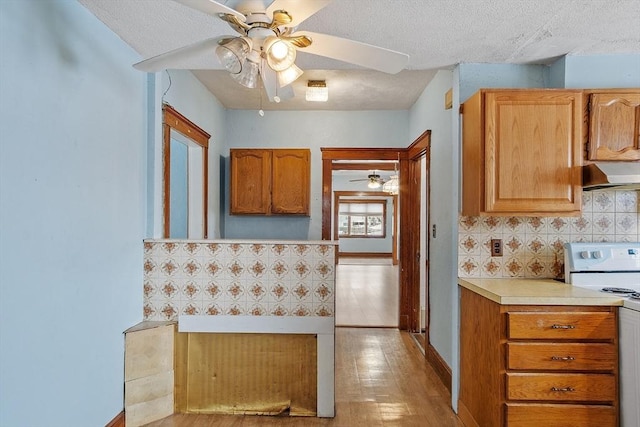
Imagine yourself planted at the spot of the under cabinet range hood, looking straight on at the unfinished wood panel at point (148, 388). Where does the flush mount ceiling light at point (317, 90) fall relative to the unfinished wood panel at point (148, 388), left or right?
right

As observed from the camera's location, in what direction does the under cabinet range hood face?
facing the viewer and to the right of the viewer

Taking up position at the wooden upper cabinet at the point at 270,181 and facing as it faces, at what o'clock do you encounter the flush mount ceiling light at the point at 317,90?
The flush mount ceiling light is roughly at 11 o'clock from the wooden upper cabinet.

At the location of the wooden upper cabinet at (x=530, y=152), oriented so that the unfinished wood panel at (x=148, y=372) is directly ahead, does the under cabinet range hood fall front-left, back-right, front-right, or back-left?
back-left

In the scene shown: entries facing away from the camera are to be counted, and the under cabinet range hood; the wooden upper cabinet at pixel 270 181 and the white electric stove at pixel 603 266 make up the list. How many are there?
0

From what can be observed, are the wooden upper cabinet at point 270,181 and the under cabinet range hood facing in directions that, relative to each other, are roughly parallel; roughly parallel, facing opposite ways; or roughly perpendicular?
roughly parallel

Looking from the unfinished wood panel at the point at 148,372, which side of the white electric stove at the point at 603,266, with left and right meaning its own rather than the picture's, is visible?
right

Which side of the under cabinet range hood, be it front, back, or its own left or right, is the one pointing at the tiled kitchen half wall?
right

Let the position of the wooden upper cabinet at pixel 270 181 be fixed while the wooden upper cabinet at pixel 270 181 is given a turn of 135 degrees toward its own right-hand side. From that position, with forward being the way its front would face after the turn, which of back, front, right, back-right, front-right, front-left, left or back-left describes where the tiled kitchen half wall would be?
back-left

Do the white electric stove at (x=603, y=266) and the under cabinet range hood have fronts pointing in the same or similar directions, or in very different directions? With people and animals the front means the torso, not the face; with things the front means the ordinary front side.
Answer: same or similar directions

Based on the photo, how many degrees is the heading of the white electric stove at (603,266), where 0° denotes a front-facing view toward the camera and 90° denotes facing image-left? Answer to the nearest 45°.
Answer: approximately 315°

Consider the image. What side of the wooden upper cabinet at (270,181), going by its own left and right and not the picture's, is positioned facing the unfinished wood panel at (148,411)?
front

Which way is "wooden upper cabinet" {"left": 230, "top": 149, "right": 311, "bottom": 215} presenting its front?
toward the camera

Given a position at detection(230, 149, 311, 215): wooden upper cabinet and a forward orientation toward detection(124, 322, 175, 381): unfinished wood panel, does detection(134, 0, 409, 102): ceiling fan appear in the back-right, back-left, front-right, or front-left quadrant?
front-left

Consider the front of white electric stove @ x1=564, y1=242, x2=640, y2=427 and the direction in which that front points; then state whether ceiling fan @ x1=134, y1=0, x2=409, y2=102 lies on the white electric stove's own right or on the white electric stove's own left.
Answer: on the white electric stove's own right
